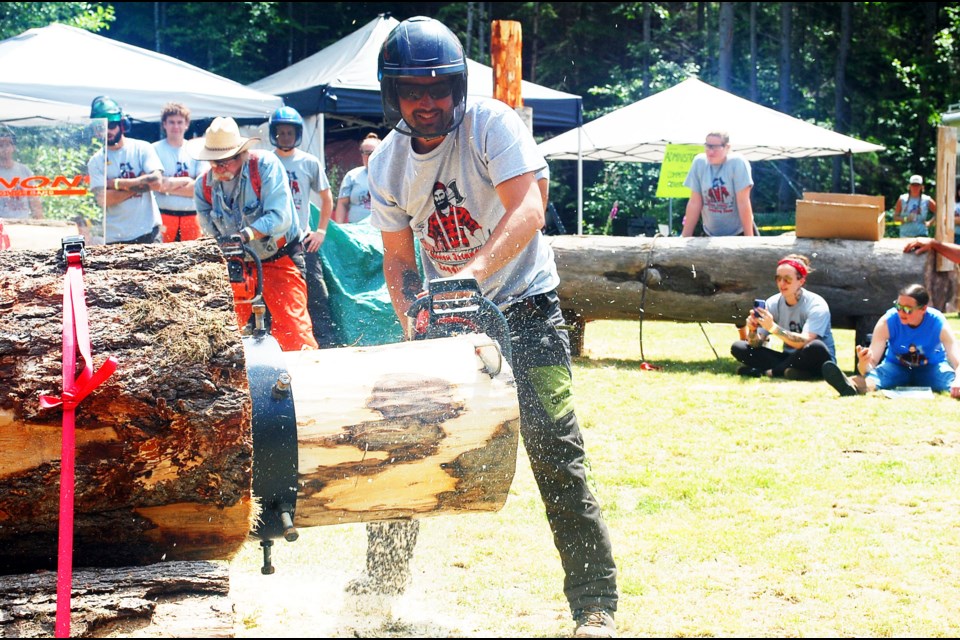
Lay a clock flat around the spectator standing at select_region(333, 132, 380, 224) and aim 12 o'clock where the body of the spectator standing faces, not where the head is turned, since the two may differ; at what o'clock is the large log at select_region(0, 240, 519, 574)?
The large log is roughly at 12 o'clock from the spectator standing.

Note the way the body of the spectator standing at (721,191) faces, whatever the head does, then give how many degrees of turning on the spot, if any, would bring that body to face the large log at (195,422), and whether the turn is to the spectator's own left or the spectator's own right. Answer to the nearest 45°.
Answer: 0° — they already face it

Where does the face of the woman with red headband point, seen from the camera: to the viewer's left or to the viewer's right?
to the viewer's left

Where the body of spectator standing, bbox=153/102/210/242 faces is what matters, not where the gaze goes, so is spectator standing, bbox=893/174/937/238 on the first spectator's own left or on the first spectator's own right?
on the first spectator's own left

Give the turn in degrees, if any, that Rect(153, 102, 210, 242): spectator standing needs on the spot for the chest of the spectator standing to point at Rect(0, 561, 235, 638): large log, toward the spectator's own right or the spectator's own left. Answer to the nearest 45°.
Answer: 0° — they already face it

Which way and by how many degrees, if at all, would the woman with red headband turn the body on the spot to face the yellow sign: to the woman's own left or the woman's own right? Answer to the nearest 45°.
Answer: approximately 135° to the woman's own right
